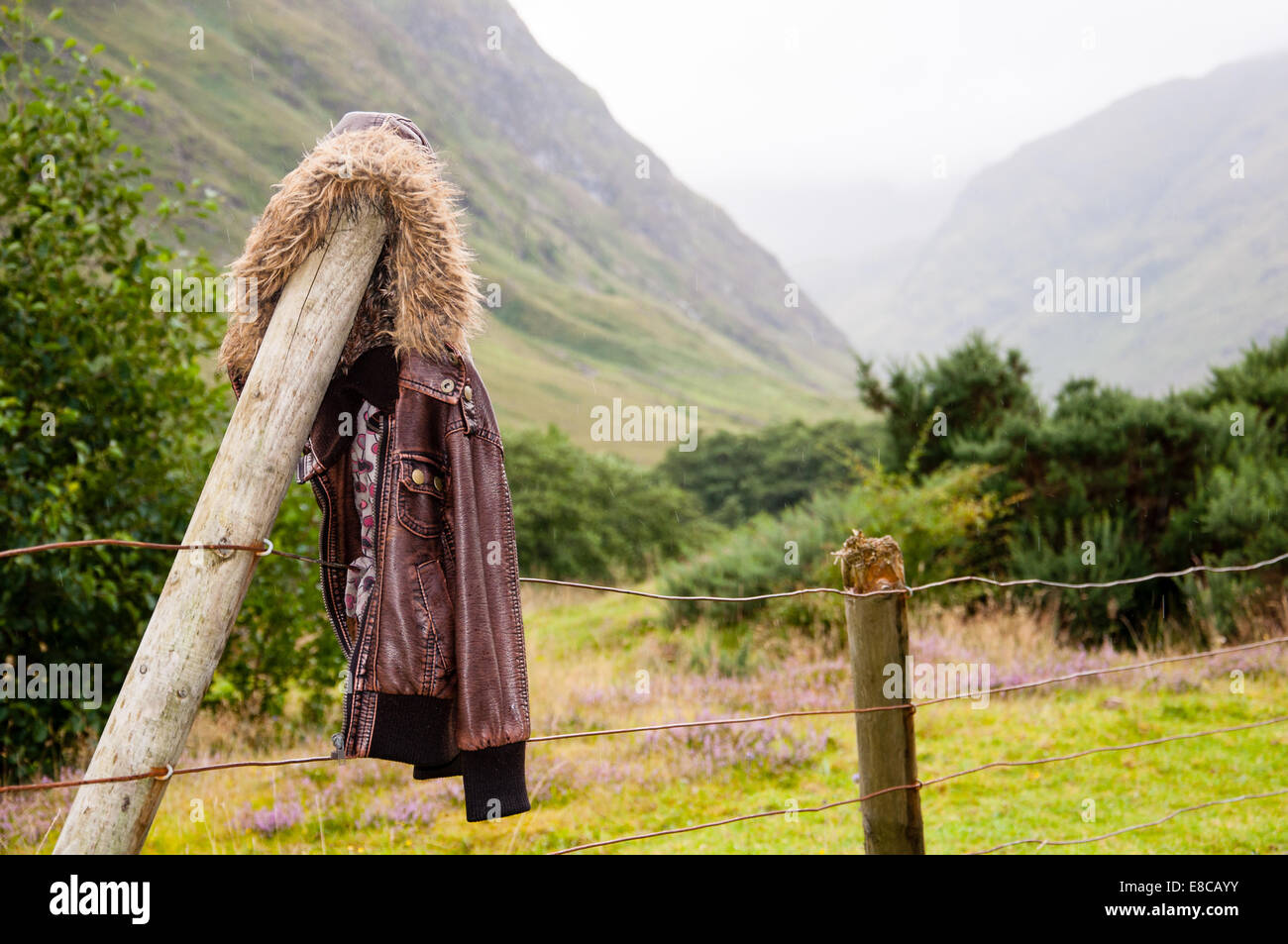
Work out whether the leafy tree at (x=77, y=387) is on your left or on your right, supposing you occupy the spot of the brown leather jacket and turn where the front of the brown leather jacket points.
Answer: on your right

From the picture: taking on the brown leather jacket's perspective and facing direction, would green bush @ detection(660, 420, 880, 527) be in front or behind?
behind

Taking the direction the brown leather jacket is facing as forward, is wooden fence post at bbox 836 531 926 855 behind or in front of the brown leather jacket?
behind

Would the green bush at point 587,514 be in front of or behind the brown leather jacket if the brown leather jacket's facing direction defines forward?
behind

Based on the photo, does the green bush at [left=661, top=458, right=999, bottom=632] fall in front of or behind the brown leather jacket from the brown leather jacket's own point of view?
behind
